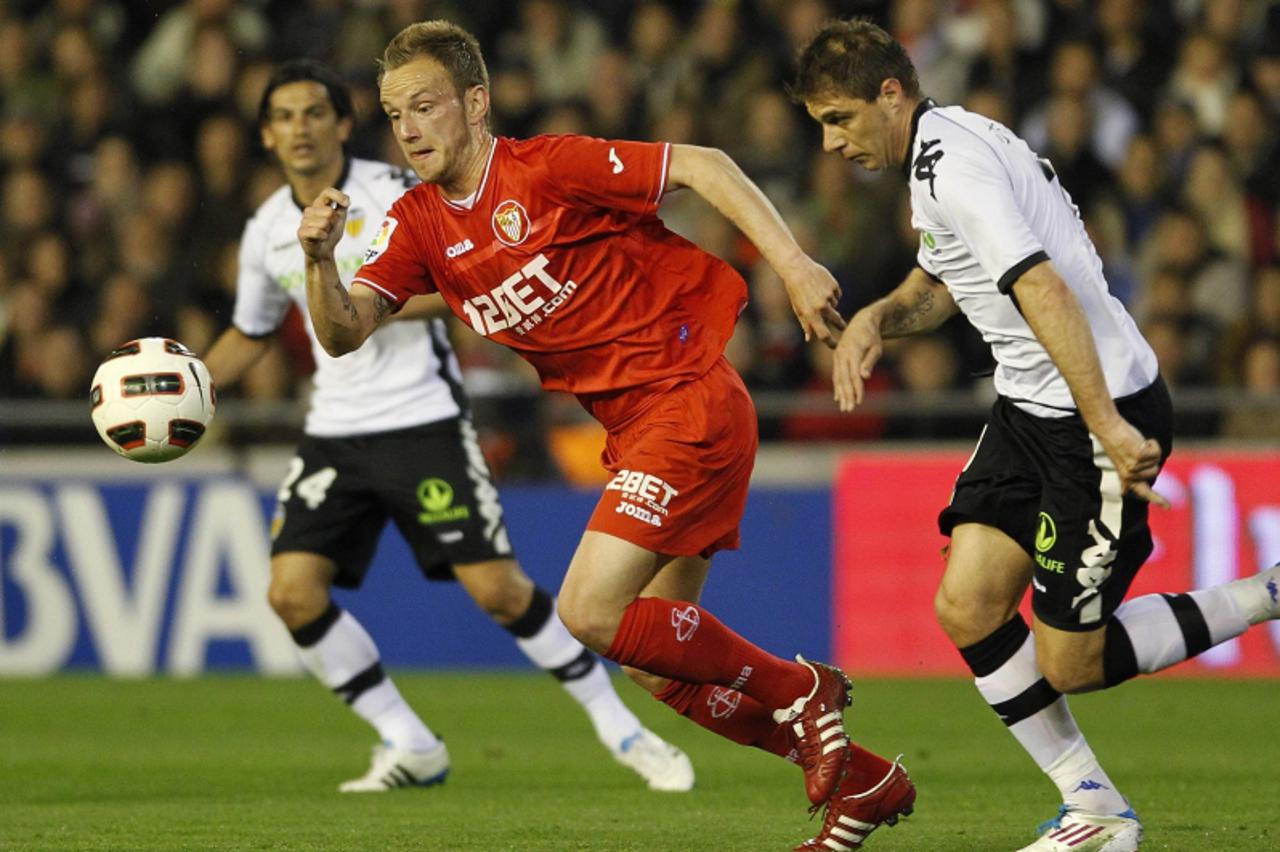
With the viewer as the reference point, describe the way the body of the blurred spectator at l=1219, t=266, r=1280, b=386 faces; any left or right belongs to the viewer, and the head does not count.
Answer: facing the viewer

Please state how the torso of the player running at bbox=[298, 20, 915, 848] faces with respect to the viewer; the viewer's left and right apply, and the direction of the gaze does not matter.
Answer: facing the viewer and to the left of the viewer

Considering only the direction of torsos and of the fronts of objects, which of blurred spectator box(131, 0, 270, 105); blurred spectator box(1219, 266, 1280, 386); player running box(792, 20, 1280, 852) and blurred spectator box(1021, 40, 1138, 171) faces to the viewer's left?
the player running

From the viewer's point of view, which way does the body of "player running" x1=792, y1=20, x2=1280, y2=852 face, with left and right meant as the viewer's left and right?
facing to the left of the viewer

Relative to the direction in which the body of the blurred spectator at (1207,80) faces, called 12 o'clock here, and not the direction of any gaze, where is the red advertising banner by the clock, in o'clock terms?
The red advertising banner is roughly at 1 o'clock from the blurred spectator.

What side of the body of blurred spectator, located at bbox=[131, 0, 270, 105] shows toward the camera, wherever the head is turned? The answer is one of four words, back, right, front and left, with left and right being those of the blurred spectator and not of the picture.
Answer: front

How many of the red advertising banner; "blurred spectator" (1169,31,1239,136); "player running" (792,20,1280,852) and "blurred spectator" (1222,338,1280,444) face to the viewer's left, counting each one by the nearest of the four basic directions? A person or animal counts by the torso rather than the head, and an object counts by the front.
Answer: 1

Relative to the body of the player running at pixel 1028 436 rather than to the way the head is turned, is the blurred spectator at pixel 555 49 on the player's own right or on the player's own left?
on the player's own right

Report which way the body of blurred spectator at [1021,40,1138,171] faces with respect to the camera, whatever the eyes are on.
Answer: toward the camera

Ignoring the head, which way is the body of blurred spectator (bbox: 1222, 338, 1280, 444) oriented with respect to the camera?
toward the camera

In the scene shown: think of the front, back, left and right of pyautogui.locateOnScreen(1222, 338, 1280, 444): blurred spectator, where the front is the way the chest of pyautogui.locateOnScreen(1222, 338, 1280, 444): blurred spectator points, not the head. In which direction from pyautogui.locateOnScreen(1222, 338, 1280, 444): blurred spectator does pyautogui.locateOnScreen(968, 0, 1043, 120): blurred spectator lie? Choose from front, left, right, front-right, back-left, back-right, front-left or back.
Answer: back-right

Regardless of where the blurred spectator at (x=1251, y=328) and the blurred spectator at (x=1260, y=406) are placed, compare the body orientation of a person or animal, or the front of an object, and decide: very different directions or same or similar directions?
same or similar directions

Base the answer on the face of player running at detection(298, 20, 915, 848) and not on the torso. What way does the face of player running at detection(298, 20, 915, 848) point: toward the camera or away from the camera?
toward the camera
